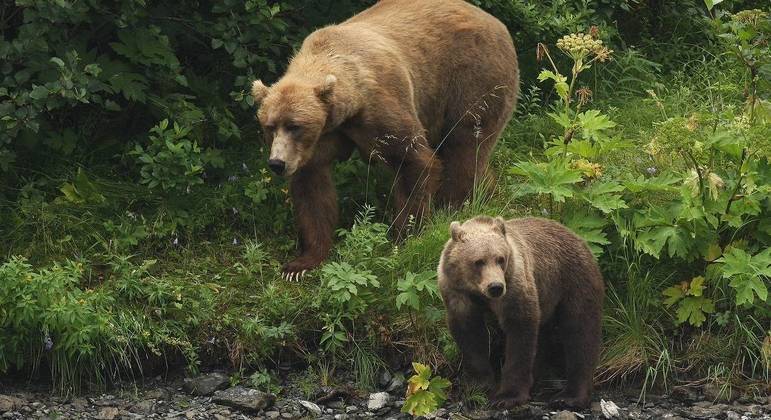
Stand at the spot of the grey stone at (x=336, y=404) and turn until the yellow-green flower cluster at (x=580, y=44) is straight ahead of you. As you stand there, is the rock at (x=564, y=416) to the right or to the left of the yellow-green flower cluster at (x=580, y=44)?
right

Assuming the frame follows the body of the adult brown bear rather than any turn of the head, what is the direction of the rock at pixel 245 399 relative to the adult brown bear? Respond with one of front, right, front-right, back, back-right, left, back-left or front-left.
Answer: front

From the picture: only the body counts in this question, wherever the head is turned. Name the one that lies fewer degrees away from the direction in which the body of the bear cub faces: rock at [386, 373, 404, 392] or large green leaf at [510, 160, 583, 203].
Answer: the rock

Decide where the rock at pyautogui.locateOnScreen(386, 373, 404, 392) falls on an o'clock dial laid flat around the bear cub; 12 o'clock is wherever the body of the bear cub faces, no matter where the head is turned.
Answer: The rock is roughly at 2 o'clock from the bear cub.

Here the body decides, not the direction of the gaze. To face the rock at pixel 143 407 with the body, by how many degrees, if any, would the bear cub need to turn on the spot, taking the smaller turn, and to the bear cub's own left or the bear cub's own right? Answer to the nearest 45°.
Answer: approximately 45° to the bear cub's own right

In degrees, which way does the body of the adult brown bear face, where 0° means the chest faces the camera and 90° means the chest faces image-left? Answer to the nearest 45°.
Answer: approximately 45°

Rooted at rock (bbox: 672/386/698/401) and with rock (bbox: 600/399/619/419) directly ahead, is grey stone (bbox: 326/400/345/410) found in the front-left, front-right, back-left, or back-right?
front-right

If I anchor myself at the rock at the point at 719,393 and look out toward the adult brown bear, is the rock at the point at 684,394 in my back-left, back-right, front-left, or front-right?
front-left

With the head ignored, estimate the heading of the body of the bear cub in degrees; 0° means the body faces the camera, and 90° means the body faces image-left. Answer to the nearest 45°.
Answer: approximately 45°

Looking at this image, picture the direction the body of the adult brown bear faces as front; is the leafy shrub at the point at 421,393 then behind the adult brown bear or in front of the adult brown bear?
in front

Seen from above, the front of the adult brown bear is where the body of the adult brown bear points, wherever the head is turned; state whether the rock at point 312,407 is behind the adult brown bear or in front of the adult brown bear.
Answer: in front

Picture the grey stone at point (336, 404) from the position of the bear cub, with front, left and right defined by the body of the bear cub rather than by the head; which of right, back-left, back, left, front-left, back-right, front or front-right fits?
front-right

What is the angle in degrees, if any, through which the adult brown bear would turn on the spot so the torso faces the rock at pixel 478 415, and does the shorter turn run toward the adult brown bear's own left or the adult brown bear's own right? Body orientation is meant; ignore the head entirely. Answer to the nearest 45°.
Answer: approximately 45° to the adult brown bear's own left

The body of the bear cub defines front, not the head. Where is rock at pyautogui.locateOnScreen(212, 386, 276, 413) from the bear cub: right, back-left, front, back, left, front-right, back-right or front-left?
front-right

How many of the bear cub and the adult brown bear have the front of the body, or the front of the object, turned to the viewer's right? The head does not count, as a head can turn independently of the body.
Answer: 0

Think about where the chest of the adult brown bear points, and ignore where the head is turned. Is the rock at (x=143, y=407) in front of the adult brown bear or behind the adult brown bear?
in front
